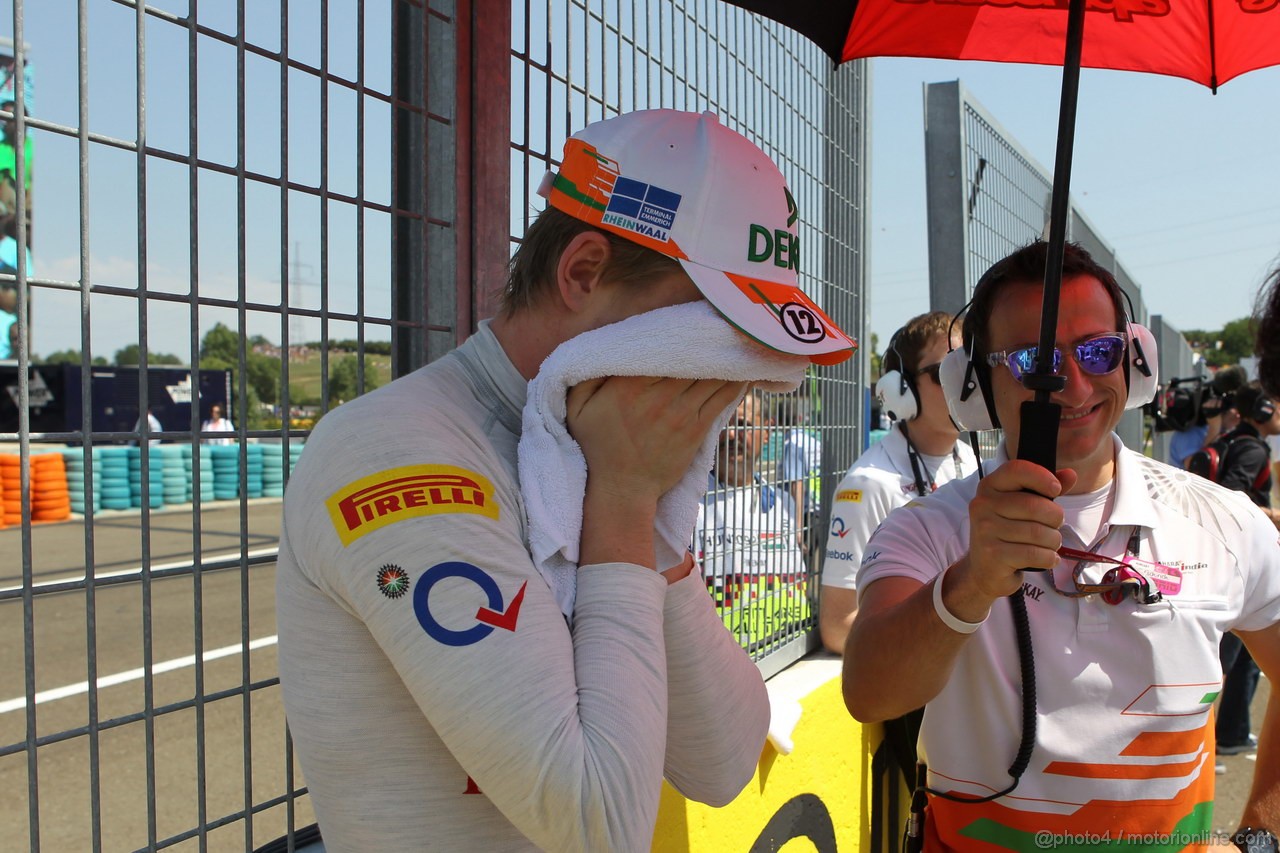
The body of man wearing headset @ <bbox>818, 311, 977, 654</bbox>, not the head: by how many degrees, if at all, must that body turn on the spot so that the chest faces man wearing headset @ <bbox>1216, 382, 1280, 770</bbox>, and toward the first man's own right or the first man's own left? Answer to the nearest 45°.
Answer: approximately 90° to the first man's own left

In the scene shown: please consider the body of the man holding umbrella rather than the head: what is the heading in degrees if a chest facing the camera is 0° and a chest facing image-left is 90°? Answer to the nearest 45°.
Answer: approximately 0°

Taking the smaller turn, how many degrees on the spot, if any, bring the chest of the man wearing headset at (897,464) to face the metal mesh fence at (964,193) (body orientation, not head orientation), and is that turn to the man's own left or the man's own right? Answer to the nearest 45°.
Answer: approximately 135° to the man's own left

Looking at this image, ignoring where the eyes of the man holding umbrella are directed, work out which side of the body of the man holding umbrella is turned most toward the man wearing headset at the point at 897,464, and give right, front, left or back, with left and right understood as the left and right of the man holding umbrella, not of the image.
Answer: back

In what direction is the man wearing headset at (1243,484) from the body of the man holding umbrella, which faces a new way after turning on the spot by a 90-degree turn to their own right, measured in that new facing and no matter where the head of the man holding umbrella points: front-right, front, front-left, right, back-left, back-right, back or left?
right

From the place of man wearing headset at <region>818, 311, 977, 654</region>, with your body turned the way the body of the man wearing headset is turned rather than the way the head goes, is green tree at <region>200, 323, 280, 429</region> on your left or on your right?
on your right

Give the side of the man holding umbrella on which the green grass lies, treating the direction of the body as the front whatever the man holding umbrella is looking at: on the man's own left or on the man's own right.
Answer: on the man's own right

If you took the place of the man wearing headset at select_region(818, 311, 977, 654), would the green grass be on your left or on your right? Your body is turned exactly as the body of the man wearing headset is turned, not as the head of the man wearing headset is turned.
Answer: on your right

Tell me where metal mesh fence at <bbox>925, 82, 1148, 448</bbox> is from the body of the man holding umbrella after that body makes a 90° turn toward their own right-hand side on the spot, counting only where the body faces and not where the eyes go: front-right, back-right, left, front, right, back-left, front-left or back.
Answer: right
